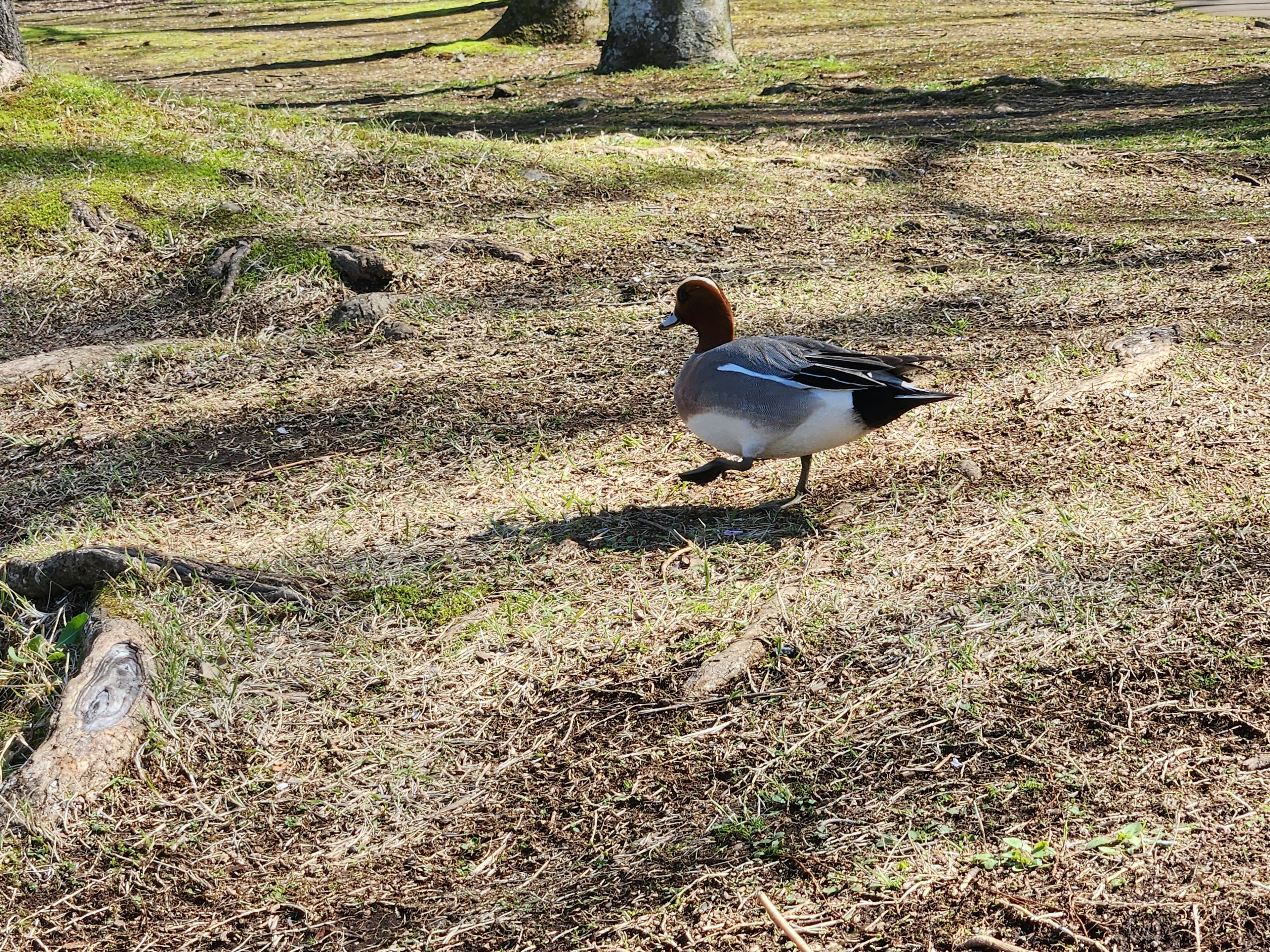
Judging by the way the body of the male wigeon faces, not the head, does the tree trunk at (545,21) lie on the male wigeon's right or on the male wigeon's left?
on the male wigeon's right

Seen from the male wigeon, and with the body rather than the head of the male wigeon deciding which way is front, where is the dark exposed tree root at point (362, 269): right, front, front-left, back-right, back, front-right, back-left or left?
front-right

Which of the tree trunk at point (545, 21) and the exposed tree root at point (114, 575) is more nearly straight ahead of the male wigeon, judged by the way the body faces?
the exposed tree root

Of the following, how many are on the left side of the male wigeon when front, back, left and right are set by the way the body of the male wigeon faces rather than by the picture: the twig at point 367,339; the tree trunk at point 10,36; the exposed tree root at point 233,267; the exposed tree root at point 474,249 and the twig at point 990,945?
1

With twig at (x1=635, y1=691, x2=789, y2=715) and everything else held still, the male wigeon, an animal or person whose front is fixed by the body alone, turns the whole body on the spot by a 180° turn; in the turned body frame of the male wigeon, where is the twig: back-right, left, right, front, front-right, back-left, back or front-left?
right

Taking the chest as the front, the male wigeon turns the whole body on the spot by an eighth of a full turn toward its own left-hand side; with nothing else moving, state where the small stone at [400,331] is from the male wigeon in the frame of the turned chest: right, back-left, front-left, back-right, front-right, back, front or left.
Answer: right

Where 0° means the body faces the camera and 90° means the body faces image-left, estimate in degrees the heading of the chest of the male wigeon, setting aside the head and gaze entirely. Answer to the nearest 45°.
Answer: approximately 90°

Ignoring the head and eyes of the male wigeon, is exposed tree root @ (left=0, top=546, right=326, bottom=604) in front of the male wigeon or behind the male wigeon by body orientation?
in front

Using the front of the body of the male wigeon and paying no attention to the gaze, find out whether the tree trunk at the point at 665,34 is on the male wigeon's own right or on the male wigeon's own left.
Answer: on the male wigeon's own right

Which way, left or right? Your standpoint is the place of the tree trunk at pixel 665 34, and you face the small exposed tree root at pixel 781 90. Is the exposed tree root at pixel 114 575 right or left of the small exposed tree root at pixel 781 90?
right

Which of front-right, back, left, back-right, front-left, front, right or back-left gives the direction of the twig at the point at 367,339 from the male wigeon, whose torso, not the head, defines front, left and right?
front-right

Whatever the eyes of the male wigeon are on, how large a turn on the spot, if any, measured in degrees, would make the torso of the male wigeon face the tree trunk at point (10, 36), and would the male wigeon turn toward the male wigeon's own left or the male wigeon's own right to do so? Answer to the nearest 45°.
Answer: approximately 45° to the male wigeon's own right

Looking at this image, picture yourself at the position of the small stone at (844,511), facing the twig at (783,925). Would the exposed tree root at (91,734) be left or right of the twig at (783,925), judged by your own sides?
right

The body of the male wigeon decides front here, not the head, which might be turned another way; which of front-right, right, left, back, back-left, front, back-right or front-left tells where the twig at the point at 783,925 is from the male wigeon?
left
